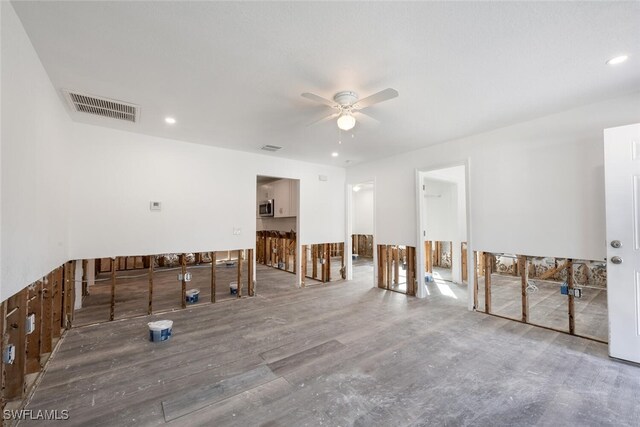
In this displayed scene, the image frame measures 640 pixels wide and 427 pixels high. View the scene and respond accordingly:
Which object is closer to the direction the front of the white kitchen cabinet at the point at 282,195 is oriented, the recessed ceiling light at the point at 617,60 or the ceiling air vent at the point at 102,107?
the ceiling air vent

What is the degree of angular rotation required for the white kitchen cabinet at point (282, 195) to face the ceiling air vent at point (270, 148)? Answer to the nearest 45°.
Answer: approximately 45° to its left

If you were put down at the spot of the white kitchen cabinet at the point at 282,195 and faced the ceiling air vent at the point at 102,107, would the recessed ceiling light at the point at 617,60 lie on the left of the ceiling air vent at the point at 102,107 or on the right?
left

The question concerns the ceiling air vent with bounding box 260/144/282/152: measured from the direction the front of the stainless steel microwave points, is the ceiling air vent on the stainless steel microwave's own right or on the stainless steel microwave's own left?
on the stainless steel microwave's own left

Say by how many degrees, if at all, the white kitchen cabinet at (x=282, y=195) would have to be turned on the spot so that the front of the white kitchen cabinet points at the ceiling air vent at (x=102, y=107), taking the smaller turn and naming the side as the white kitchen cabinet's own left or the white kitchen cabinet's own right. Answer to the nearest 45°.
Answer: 0° — it already faces it

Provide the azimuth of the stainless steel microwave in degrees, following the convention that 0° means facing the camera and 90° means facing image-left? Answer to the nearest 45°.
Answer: approximately 45°

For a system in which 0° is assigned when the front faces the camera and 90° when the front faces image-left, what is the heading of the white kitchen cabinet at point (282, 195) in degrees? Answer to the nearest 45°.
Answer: approximately 45°

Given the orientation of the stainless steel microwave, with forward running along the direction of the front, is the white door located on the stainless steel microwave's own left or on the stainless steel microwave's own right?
on the stainless steel microwave's own left

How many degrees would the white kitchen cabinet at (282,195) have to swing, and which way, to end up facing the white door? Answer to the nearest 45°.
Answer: approximately 90° to its left

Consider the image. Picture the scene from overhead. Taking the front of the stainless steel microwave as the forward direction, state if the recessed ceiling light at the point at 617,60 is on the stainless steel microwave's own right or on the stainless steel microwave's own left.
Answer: on the stainless steel microwave's own left
